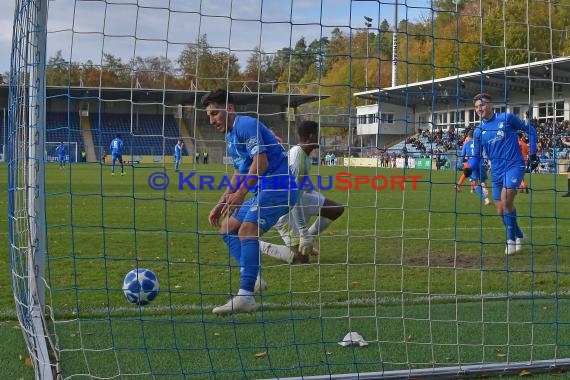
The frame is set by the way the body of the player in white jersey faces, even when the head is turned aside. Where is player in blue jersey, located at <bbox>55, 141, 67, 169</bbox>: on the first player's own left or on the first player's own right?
on the first player's own right

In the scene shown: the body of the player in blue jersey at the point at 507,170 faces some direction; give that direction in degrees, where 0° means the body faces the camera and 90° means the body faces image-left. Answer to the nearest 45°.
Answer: approximately 45°

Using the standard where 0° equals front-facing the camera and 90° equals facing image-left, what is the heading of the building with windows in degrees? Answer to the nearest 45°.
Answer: approximately 45°

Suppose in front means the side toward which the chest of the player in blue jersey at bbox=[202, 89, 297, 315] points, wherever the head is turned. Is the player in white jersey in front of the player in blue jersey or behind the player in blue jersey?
behind
